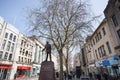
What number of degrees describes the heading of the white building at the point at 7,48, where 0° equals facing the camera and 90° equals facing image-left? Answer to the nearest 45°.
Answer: approximately 315°

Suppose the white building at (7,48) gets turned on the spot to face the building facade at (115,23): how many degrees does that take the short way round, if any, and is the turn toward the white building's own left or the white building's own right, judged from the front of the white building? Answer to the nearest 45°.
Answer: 0° — it already faces it

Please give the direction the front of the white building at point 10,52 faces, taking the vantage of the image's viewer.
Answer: facing the viewer and to the right of the viewer
